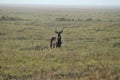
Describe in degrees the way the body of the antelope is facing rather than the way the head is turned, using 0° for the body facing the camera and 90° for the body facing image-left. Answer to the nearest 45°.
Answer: approximately 315°
